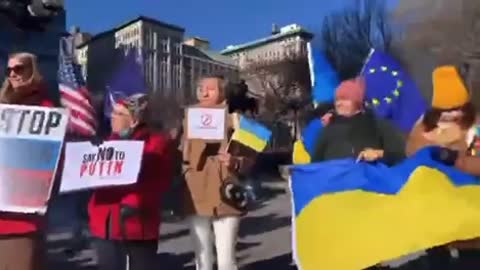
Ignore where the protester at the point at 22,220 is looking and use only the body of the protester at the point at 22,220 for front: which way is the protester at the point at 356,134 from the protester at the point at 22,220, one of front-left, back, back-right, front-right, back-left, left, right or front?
back-left

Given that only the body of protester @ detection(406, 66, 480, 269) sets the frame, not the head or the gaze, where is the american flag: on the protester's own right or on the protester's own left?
on the protester's own right

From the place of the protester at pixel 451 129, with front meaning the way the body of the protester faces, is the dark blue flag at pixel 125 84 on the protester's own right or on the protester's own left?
on the protester's own right

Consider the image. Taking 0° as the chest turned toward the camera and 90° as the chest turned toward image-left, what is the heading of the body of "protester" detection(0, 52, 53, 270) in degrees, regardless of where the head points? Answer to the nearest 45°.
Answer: approximately 45°

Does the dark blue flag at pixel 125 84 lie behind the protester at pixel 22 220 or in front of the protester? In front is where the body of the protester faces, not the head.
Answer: behind

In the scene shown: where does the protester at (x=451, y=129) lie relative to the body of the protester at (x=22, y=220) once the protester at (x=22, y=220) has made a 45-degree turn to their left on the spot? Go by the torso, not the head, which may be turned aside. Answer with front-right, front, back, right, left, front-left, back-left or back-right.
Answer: left

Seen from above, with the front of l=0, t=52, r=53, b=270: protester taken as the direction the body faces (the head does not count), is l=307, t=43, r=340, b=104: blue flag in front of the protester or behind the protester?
behind
